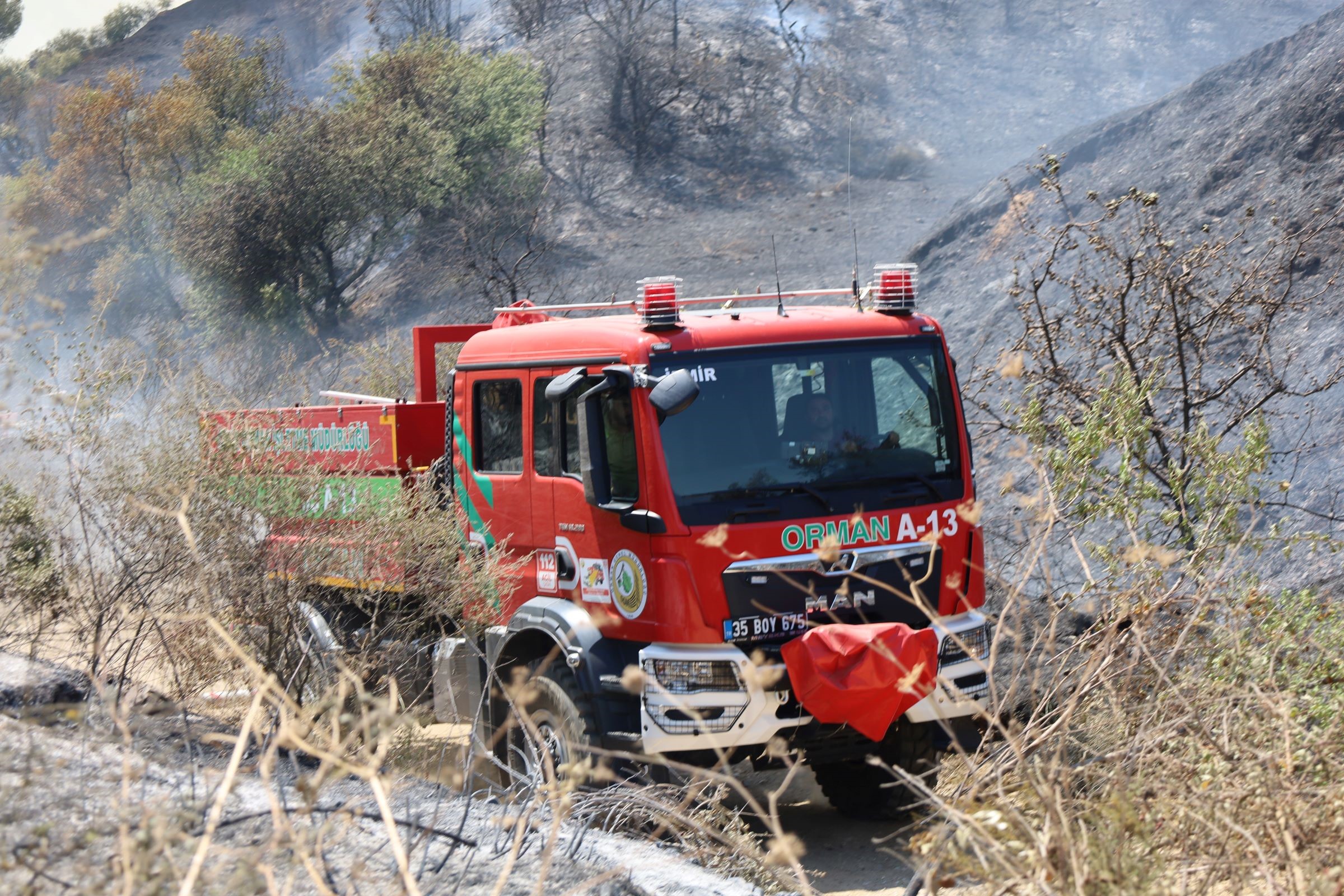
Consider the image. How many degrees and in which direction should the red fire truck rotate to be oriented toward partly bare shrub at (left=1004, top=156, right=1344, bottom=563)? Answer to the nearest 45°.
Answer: approximately 90° to its left

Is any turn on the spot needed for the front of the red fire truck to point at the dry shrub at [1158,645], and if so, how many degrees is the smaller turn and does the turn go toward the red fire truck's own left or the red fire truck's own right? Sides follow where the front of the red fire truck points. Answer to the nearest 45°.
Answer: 0° — it already faces it

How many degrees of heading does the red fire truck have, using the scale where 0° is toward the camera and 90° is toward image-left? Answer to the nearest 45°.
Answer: approximately 315°
